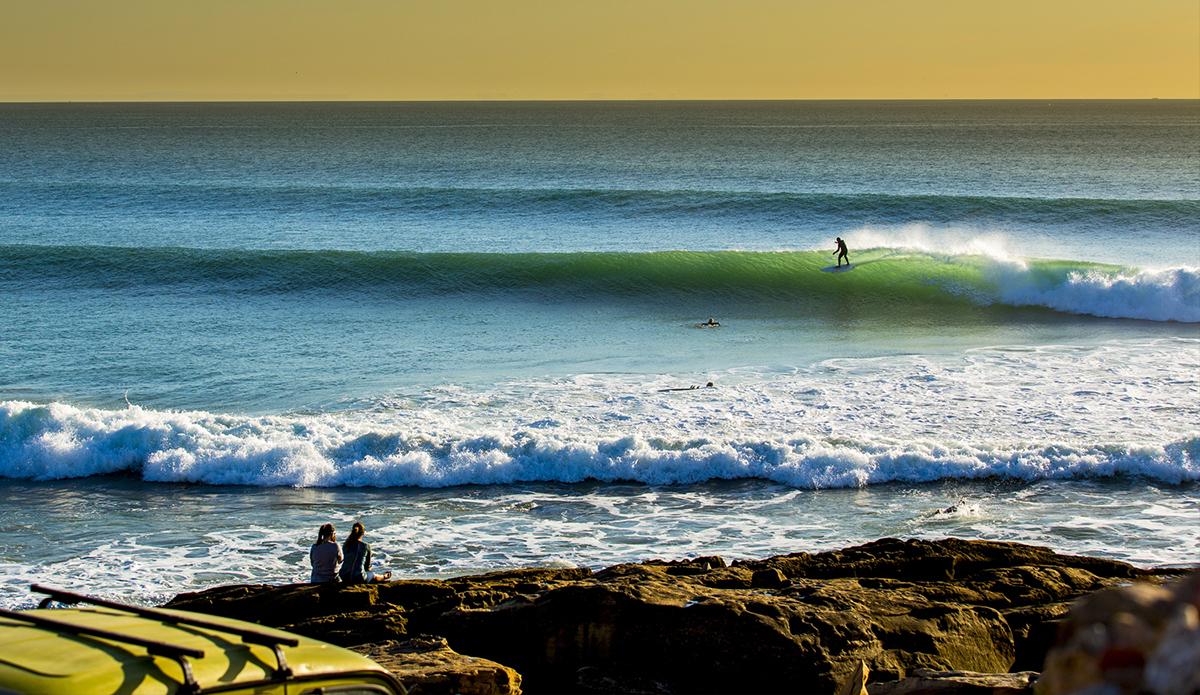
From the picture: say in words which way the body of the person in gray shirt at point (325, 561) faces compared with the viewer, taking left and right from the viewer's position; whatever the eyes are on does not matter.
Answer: facing away from the viewer

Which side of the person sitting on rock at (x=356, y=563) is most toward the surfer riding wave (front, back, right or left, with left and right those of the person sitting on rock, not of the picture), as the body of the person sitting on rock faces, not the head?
front

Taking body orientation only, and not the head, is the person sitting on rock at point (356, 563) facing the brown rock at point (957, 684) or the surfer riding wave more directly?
the surfer riding wave

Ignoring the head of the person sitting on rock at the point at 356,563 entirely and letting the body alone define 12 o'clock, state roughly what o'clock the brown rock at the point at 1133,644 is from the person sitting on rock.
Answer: The brown rock is roughly at 4 o'clock from the person sitting on rock.

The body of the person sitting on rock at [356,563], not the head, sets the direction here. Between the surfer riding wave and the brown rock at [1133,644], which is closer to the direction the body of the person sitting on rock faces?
the surfer riding wave

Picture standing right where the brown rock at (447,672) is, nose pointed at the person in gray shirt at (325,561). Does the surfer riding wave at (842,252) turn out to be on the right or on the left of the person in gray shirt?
right

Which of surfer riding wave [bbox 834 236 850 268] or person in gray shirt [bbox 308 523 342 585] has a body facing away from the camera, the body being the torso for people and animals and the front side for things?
the person in gray shirt

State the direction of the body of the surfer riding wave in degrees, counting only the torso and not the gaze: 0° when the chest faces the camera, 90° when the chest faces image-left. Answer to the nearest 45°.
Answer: approximately 90°

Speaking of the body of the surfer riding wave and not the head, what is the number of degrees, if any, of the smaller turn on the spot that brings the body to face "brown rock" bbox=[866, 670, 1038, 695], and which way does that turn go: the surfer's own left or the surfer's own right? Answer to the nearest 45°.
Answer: approximately 90° to the surfer's own left

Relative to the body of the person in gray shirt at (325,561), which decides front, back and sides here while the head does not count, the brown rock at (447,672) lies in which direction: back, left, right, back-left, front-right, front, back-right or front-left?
back
